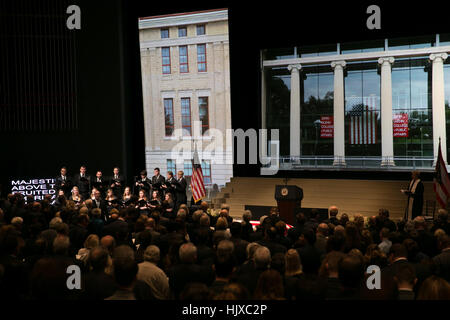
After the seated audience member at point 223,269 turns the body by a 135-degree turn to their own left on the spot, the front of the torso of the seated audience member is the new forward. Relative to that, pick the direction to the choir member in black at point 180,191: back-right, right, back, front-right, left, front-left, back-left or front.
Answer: back-right

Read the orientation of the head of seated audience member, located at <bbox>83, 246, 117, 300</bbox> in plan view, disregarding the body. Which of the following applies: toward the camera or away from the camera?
away from the camera

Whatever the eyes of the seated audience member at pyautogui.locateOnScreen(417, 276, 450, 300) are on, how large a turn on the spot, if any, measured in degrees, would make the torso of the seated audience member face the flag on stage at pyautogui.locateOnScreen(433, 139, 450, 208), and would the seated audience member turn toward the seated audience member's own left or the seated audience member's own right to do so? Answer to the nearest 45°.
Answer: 0° — they already face it

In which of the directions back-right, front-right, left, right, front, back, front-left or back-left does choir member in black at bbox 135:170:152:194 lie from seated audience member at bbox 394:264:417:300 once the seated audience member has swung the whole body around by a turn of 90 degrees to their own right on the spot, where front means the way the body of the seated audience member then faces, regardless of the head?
back-left

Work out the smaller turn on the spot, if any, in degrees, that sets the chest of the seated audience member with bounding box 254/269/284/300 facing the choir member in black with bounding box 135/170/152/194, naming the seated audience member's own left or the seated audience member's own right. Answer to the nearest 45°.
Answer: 0° — they already face them

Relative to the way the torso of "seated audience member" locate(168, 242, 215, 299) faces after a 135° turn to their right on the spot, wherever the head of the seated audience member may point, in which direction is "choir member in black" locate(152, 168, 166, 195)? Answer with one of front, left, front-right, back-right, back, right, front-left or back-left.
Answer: back-left

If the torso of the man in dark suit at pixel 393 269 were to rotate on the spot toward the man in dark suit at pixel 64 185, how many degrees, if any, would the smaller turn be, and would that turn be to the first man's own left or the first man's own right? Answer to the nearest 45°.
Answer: approximately 45° to the first man's own left

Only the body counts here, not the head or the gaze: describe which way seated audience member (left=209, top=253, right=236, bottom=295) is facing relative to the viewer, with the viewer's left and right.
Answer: facing away from the viewer

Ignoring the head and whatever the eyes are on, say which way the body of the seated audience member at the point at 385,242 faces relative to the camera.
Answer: away from the camera

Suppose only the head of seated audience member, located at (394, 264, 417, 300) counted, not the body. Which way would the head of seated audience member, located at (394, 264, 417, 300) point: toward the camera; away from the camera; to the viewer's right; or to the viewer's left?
away from the camera

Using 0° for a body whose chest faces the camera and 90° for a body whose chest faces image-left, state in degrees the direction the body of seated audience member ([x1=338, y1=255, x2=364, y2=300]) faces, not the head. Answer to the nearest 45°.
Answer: approximately 180°

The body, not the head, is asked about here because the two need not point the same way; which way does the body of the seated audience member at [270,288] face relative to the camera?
away from the camera

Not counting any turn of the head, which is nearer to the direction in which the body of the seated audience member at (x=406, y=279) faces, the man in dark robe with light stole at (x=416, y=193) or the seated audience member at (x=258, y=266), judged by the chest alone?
the man in dark robe with light stole

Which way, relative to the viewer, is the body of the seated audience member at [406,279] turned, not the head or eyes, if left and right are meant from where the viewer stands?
facing away from the viewer

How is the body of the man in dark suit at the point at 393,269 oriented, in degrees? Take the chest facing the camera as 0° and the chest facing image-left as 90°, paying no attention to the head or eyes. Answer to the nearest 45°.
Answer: approximately 180°

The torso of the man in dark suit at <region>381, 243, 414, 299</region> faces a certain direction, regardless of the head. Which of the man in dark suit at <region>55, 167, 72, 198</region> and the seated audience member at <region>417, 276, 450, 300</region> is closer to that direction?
the man in dark suit

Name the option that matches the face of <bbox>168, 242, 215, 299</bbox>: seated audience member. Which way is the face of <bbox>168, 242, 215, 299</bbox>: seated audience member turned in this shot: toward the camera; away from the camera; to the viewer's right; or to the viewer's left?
away from the camera
